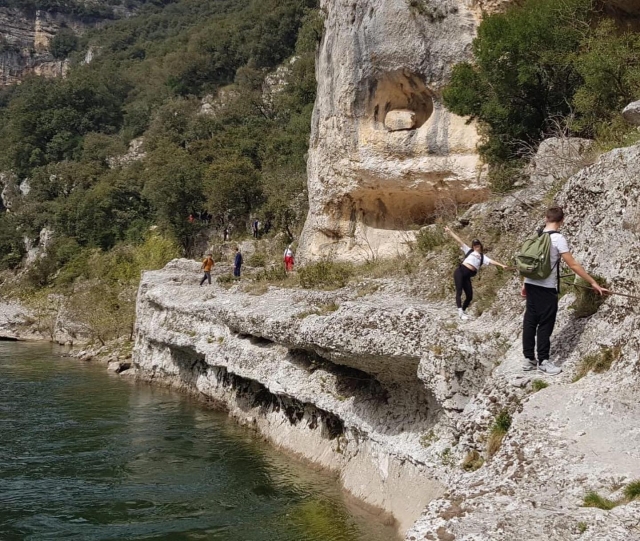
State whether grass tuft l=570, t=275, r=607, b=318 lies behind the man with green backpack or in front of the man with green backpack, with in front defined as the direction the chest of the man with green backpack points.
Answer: in front

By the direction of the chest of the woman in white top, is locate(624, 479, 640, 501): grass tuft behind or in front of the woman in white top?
in front

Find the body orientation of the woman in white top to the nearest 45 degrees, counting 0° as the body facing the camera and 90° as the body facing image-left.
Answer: approximately 0°

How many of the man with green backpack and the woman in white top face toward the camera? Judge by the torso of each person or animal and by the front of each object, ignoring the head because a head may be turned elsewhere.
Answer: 1

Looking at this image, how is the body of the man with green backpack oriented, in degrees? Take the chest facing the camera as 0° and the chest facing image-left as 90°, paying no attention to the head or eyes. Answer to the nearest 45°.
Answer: approximately 225°

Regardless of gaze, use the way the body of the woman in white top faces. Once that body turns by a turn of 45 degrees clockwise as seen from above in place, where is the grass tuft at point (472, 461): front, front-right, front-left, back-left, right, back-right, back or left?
front-left

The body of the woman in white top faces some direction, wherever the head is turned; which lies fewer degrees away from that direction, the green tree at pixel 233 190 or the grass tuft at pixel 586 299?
the grass tuft

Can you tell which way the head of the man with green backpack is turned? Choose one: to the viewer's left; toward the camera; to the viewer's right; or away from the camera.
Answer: away from the camera

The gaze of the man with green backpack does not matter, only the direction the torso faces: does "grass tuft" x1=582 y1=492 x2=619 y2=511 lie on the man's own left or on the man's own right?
on the man's own right

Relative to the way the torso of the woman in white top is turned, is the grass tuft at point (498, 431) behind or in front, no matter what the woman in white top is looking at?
in front
